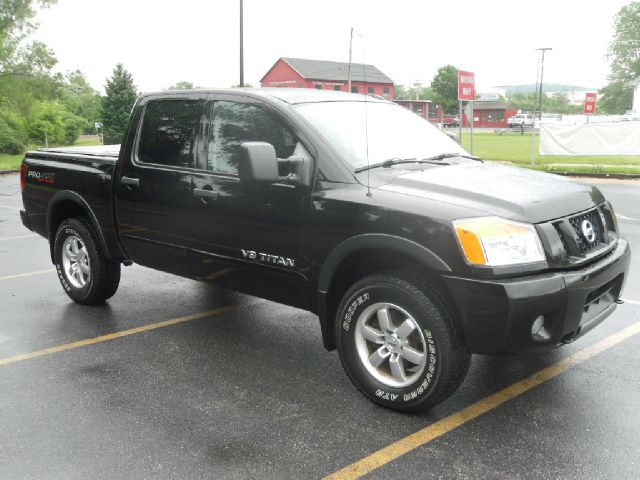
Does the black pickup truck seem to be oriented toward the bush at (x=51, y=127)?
no

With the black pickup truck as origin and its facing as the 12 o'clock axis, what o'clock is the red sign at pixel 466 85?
The red sign is roughly at 8 o'clock from the black pickup truck.

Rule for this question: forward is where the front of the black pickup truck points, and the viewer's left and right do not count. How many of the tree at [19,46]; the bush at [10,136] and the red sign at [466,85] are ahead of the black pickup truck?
0

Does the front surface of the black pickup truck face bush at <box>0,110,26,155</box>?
no

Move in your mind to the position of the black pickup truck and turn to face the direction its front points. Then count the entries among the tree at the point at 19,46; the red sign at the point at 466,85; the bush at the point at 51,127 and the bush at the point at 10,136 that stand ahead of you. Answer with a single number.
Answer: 0

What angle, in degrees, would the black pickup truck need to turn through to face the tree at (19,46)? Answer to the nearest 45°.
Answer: approximately 180°

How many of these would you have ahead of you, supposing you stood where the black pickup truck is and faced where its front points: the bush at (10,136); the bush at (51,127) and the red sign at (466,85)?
0

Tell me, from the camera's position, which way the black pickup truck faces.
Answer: facing the viewer and to the right of the viewer

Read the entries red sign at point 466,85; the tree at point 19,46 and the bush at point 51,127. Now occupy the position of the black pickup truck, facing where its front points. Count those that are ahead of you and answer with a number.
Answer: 0
